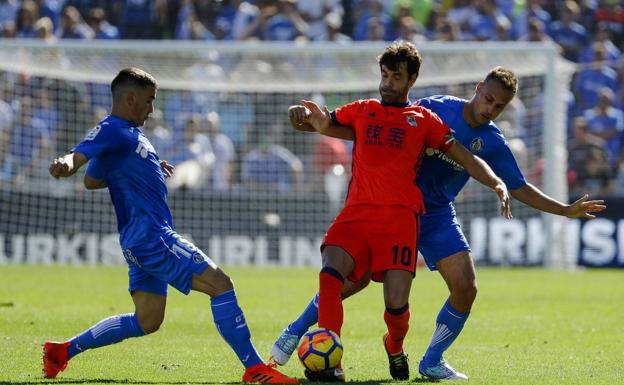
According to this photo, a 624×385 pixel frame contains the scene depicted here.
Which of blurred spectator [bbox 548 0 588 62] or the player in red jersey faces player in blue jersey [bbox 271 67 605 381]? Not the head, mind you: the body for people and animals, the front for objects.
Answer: the blurred spectator

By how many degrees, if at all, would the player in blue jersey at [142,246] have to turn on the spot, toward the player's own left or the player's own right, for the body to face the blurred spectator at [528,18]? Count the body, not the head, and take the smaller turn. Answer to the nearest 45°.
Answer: approximately 45° to the player's own left

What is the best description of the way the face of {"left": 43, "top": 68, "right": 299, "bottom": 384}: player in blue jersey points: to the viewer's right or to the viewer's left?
to the viewer's right

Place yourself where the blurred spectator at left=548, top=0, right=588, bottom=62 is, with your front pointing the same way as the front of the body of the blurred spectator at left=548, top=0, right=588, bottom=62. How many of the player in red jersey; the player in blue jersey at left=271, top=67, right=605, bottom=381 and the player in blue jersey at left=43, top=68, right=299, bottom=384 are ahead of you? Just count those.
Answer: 3

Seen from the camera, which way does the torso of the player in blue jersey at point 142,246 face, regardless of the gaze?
to the viewer's right

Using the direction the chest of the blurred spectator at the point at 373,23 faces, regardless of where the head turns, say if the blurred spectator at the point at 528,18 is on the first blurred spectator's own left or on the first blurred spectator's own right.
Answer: on the first blurred spectator's own left

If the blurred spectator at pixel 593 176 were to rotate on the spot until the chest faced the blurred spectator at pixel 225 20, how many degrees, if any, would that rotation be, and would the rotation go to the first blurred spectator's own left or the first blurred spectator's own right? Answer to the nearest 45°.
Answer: approximately 90° to the first blurred spectator's own right

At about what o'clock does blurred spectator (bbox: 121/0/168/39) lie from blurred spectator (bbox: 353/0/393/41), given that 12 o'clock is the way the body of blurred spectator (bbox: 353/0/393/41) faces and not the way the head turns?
blurred spectator (bbox: 121/0/168/39) is roughly at 3 o'clock from blurred spectator (bbox: 353/0/393/41).

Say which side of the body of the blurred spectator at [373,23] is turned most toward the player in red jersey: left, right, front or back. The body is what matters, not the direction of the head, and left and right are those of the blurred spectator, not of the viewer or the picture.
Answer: front

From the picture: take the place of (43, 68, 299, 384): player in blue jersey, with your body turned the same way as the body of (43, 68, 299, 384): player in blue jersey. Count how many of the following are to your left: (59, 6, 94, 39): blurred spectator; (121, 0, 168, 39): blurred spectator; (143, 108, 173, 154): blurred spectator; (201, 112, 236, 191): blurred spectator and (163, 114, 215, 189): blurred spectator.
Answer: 5
